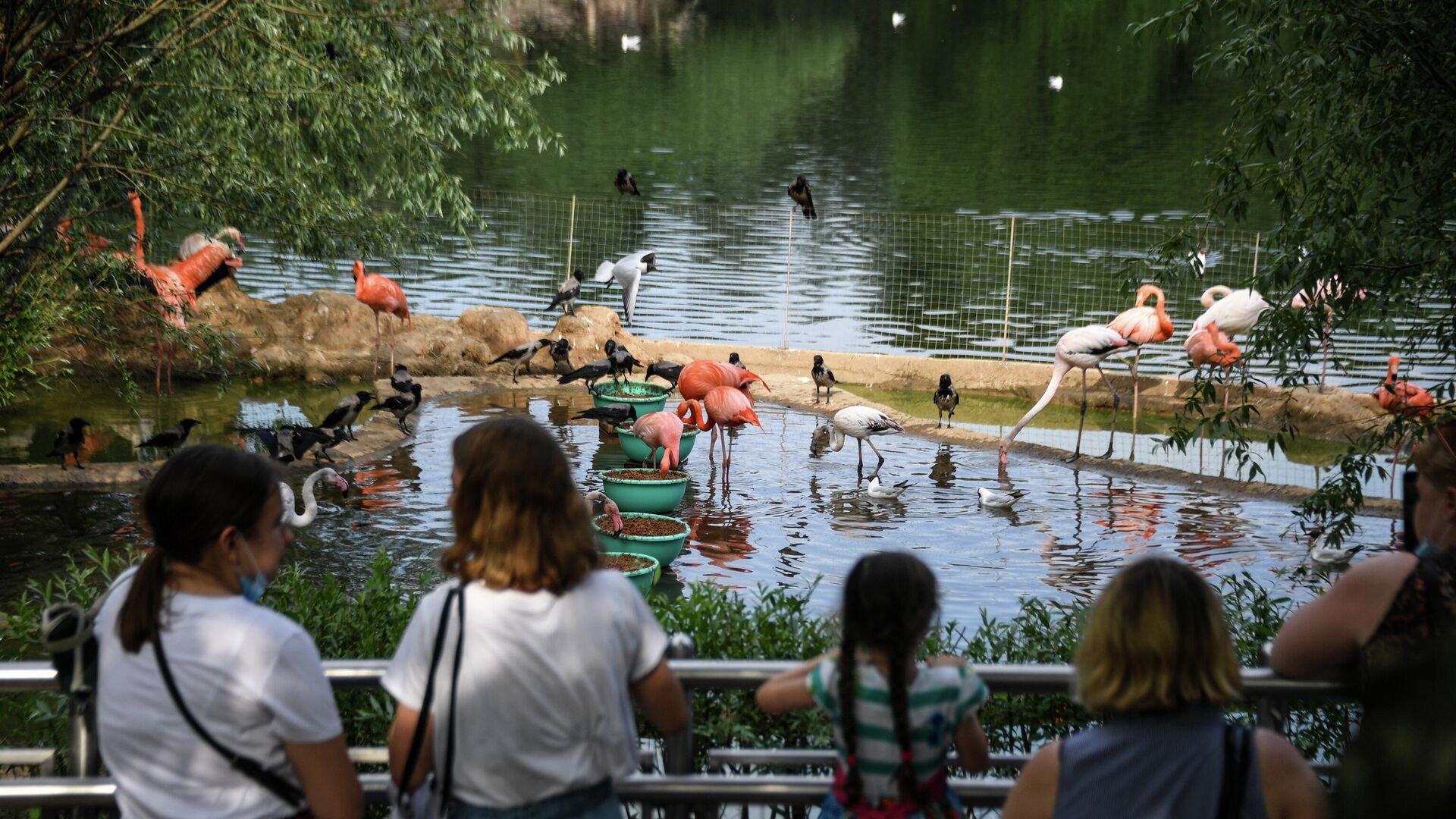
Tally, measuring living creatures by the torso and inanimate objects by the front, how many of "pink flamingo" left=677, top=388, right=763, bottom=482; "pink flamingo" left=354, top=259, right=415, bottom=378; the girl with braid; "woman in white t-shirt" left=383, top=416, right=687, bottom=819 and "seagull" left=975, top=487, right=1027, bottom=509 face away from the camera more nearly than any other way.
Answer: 2

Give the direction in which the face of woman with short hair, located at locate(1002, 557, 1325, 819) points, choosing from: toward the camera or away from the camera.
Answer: away from the camera

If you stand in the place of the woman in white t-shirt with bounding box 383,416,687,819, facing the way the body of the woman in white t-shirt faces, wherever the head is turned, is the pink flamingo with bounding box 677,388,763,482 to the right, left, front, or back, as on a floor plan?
front

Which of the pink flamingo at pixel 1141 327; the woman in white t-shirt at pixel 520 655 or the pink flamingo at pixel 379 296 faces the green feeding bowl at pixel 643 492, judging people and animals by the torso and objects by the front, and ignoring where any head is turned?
the woman in white t-shirt

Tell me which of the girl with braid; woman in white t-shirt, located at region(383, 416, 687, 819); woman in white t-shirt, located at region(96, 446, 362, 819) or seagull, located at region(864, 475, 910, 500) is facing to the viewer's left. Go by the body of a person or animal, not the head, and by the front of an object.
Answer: the seagull

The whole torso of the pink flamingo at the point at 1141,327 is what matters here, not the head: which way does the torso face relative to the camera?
to the viewer's right

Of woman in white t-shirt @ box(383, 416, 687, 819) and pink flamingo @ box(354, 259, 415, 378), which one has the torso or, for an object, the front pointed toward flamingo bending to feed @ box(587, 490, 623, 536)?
the woman in white t-shirt

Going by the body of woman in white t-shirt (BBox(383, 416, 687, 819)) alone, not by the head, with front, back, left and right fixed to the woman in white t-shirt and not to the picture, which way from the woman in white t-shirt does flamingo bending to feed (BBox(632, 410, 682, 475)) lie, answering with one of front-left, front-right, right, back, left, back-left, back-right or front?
front

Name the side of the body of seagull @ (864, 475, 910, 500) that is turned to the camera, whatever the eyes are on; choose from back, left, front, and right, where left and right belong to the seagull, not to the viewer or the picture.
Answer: left

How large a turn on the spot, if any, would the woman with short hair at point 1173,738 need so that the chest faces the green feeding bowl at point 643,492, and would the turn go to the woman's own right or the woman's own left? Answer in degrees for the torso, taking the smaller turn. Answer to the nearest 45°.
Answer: approximately 45° to the woman's own left

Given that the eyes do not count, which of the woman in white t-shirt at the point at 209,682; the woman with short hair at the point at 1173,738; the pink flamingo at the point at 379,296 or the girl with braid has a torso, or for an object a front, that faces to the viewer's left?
the pink flamingo

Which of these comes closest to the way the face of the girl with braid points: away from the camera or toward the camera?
away from the camera

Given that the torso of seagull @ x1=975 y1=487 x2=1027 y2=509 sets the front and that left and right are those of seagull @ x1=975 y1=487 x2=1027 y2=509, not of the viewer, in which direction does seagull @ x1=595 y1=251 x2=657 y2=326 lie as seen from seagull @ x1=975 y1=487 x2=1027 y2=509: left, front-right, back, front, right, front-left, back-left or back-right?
front-right

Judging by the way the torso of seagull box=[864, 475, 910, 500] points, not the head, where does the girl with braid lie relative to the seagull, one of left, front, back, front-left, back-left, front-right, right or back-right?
left

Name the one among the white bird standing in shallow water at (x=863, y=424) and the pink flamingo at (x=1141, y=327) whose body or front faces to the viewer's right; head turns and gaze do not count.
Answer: the pink flamingo

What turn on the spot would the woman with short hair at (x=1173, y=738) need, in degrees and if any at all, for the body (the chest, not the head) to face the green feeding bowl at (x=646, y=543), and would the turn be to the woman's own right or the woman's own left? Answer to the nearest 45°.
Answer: approximately 45° to the woman's own left

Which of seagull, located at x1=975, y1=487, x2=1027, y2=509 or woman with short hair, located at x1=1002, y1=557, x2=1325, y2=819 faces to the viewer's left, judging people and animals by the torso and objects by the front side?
the seagull
